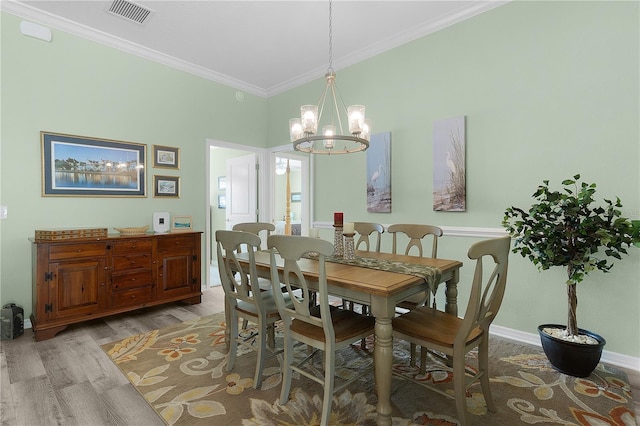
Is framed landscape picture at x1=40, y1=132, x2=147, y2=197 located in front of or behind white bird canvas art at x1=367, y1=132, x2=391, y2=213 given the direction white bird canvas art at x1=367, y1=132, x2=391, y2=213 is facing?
in front

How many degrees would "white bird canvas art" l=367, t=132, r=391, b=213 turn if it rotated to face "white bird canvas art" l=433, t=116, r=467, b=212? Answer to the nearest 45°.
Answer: approximately 90° to its left

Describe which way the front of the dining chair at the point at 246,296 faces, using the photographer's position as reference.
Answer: facing away from the viewer and to the right of the viewer

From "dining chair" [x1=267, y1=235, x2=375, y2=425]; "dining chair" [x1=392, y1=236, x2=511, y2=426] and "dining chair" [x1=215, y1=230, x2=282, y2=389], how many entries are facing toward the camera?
0

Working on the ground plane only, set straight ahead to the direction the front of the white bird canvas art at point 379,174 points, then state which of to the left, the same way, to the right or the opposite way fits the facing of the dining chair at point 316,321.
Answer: the opposite way

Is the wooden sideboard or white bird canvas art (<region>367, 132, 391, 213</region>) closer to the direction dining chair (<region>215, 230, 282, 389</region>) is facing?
the white bird canvas art

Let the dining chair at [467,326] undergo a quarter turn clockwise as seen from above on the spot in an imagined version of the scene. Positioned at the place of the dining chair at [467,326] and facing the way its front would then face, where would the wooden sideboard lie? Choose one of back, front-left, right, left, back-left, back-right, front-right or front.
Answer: back-left

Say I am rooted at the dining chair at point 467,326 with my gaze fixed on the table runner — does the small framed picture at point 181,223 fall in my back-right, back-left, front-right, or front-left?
front-left

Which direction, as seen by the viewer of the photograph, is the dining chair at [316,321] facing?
facing away from the viewer and to the right of the viewer

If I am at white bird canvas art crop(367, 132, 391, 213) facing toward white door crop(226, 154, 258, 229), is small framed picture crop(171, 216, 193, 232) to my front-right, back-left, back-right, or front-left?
front-left

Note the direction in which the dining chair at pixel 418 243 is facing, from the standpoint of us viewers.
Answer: facing the viewer and to the left of the viewer

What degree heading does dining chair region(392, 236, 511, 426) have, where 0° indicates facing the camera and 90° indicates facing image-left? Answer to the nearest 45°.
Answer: approximately 135°

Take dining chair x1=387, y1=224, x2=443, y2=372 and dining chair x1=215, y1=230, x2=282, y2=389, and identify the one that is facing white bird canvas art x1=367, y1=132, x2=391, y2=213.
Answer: dining chair x1=215, y1=230, x2=282, y2=389

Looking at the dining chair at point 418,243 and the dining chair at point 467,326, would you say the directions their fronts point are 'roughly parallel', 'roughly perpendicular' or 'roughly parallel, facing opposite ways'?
roughly perpendicular

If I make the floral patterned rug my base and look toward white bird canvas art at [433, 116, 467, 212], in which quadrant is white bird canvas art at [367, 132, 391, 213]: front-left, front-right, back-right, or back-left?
front-left
